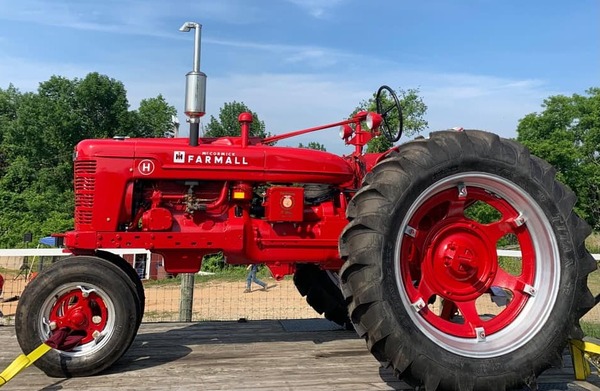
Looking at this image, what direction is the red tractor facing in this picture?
to the viewer's left

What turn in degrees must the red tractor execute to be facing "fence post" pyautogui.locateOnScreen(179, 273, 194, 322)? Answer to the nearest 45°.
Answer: approximately 45° to its right

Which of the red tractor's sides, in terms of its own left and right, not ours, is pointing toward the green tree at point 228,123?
right

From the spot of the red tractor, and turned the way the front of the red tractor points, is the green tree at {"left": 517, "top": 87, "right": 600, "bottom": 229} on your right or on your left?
on your right

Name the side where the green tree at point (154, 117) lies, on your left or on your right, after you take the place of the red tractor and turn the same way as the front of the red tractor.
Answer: on your right

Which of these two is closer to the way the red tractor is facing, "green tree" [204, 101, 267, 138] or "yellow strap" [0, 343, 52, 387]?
the yellow strap

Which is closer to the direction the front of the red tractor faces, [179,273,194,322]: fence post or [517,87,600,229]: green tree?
the fence post

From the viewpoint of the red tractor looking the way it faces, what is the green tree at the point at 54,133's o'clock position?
The green tree is roughly at 2 o'clock from the red tractor.
